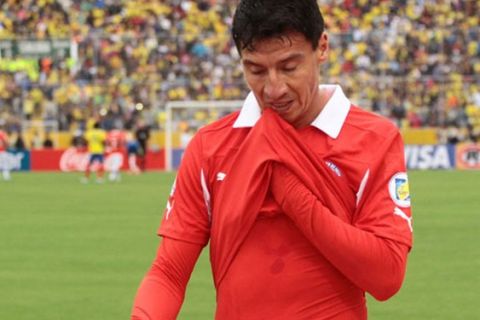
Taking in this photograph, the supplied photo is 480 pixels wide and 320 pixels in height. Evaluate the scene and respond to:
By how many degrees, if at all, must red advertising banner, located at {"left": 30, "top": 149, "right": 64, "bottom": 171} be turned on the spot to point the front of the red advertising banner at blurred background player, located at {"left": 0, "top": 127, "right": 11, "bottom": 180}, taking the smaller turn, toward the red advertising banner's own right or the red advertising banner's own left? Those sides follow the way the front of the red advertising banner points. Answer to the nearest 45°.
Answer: approximately 45° to the red advertising banner's own right

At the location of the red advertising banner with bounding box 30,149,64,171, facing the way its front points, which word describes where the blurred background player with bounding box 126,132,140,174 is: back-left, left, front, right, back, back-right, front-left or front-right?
front-left

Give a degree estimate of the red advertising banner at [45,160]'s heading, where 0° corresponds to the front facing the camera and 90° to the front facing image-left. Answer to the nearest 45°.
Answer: approximately 0°

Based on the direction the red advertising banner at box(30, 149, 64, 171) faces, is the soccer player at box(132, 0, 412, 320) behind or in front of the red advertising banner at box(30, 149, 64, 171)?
in front

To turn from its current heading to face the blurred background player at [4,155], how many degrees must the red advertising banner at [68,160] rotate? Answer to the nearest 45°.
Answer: approximately 45° to its right
